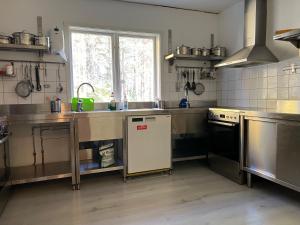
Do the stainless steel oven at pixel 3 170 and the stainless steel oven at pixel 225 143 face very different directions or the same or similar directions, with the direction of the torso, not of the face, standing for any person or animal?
very different directions

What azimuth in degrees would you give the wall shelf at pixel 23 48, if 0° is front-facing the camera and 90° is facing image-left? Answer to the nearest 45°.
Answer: approximately 0°

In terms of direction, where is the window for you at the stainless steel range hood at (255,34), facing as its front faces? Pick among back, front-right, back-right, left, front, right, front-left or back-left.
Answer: front-right

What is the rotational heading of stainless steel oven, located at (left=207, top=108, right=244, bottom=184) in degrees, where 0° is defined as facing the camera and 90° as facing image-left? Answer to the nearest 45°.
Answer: approximately 45°

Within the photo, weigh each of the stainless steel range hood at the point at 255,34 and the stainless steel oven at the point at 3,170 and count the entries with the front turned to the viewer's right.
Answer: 1

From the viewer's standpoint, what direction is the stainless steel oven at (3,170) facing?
to the viewer's right

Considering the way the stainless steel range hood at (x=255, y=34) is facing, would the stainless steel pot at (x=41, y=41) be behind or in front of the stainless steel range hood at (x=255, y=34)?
in front

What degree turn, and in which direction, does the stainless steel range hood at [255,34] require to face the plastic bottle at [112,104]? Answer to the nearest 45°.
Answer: approximately 45° to its right

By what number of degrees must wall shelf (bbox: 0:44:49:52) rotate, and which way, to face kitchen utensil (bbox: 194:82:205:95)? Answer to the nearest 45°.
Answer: approximately 90° to its left

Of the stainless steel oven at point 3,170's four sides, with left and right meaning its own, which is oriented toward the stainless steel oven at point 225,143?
front

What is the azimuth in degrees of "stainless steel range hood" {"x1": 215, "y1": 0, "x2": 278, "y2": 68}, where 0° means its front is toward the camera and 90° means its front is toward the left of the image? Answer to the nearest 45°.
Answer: approximately 45°
